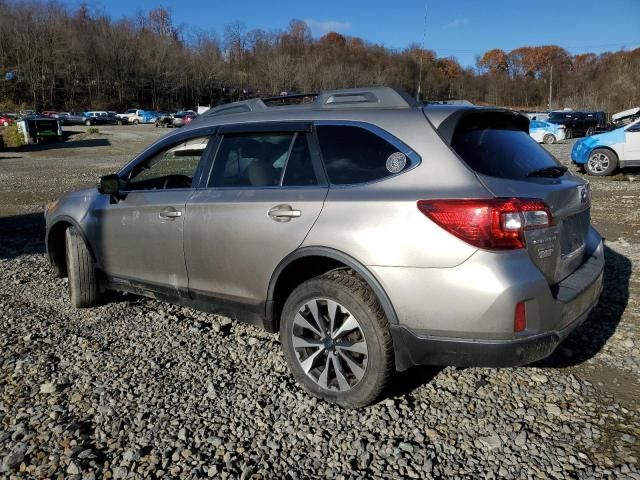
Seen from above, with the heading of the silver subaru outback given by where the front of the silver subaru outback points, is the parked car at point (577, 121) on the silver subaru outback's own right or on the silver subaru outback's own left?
on the silver subaru outback's own right

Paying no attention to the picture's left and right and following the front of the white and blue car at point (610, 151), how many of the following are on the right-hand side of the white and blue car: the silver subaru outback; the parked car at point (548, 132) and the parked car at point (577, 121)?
2

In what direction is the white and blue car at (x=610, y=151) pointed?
to the viewer's left

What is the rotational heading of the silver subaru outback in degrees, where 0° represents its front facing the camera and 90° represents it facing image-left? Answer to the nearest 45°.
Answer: approximately 135°

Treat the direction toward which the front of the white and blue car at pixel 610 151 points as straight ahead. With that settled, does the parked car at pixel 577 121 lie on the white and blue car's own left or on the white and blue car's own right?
on the white and blue car's own right
